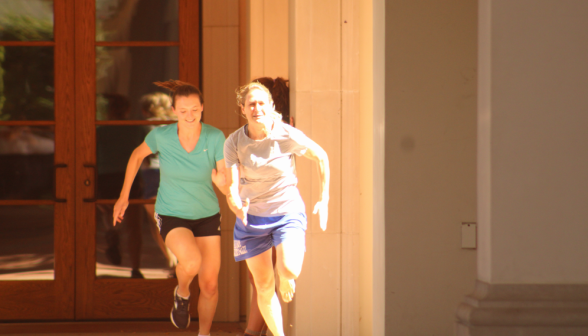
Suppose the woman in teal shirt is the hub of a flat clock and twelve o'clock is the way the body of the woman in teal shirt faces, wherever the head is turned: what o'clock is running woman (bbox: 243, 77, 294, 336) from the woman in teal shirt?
The running woman is roughly at 9 o'clock from the woman in teal shirt.

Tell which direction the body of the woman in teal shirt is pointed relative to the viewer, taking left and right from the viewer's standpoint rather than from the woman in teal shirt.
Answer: facing the viewer

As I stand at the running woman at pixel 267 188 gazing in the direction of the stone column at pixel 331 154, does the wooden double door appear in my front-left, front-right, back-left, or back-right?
front-left

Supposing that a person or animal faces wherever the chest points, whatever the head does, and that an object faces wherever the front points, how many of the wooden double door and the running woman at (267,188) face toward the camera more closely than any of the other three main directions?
2

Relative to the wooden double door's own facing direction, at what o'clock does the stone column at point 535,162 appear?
The stone column is roughly at 11 o'clock from the wooden double door.

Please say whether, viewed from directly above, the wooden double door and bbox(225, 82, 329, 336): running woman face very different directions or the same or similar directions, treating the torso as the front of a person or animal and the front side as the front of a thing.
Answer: same or similar directions

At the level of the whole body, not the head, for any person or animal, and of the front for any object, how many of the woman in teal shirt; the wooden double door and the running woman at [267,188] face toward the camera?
3

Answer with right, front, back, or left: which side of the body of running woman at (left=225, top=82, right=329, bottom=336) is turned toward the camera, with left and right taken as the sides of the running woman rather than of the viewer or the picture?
front

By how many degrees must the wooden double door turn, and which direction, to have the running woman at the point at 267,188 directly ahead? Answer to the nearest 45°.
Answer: approximately 45° to its left

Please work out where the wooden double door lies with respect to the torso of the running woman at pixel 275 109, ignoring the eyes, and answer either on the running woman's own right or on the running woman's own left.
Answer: on the running woman's own right

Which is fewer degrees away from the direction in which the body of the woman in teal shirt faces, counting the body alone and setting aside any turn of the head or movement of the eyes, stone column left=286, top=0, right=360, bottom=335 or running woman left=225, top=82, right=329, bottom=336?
the running woman

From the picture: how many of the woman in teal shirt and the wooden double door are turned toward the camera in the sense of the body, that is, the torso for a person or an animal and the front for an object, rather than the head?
2

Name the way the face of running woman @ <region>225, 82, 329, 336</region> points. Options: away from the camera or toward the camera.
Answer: toward the camera

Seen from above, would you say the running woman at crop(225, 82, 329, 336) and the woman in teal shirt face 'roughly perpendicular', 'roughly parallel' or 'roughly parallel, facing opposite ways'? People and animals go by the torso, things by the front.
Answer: roughly parallel

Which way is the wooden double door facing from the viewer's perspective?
toward the camera
